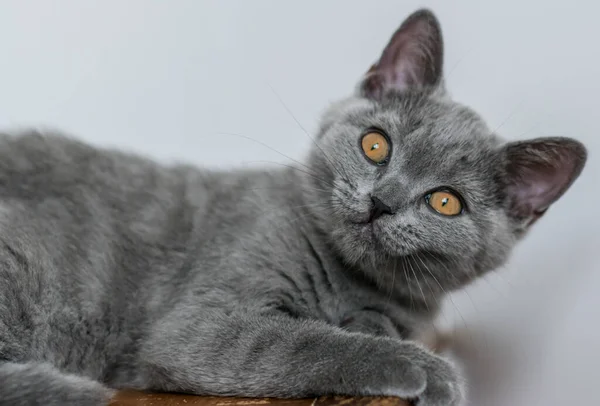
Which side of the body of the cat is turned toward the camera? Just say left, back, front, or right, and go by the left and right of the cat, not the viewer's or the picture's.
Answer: right
